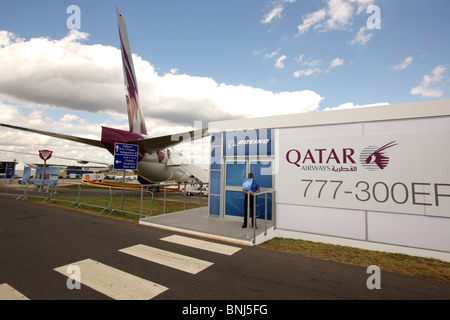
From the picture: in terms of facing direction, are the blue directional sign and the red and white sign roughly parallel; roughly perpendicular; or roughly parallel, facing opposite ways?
roughly parallel

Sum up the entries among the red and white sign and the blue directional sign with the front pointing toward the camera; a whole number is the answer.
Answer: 2

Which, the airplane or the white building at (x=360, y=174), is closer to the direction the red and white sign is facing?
the white building

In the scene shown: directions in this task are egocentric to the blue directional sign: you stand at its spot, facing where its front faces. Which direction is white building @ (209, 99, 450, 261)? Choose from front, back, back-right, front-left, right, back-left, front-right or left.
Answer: front-left

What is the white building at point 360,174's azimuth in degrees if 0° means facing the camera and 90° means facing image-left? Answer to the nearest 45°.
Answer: approximately 45°

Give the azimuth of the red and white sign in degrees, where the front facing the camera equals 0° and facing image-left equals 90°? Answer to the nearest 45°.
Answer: approximately 0°

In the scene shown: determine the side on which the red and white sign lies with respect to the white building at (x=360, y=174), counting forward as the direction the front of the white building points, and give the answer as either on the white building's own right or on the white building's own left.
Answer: on the white building's own right

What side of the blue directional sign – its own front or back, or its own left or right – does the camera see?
front

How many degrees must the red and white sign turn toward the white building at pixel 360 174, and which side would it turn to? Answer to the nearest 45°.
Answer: approximately 45° to its left

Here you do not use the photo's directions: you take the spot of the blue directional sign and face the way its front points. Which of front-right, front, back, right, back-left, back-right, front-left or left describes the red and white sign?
back-right
